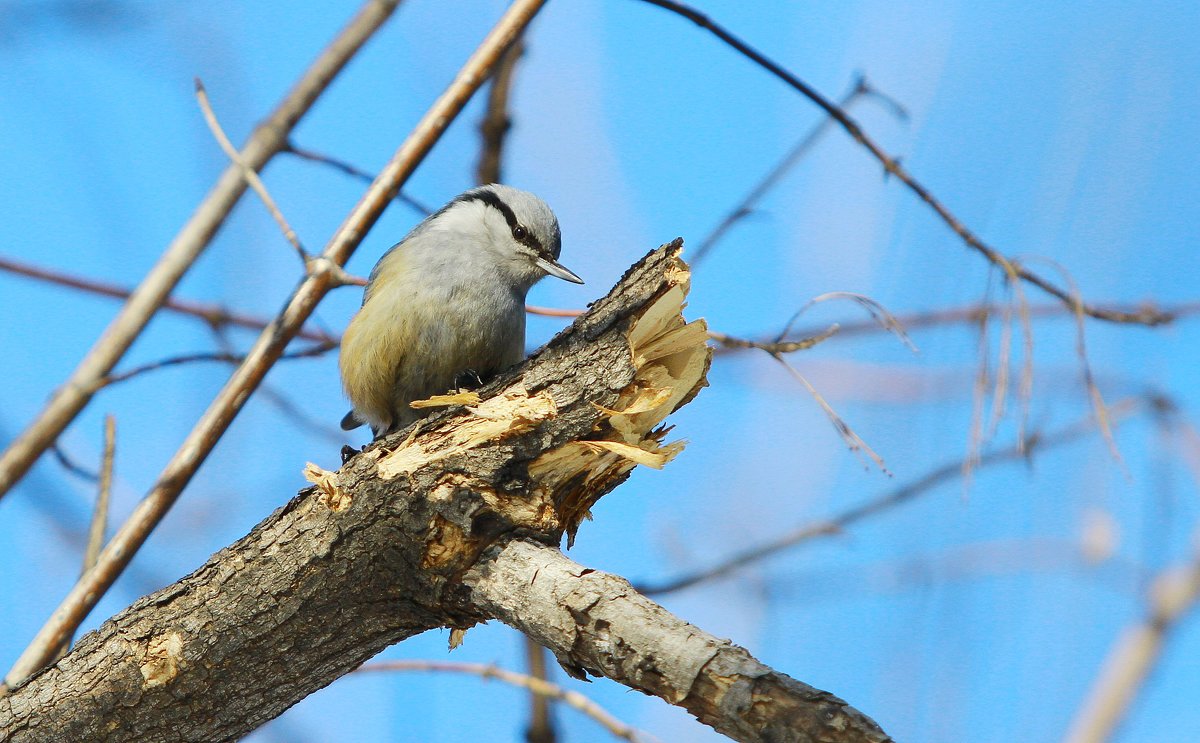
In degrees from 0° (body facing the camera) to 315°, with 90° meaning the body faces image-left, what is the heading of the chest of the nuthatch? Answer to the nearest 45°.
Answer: approximately 315°

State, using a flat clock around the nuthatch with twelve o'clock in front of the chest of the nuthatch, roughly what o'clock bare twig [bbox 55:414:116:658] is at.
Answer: The bare twig is roughly at 5 o'clock from the nuthatch.
